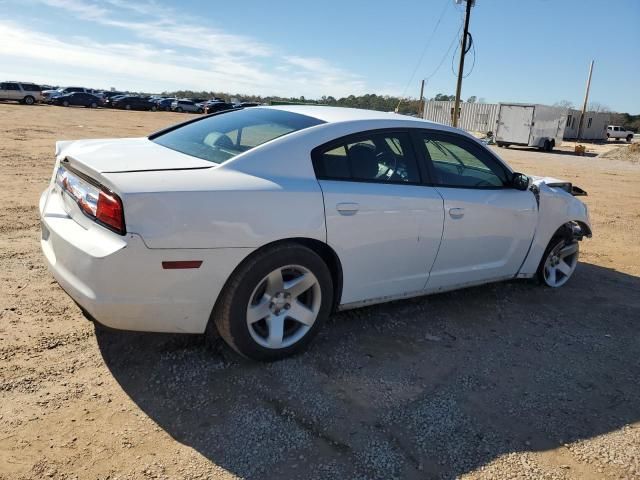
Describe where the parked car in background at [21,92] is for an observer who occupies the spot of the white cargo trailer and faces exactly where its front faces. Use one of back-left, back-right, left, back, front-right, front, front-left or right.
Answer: back-left

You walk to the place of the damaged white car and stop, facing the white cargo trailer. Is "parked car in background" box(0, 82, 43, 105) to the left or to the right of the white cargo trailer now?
left

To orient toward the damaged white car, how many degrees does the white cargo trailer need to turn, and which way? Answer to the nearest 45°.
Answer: approximately 135° to its right

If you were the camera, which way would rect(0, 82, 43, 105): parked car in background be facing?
facing to the left of the viewer

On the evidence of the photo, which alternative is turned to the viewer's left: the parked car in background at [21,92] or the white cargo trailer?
the parked car in background

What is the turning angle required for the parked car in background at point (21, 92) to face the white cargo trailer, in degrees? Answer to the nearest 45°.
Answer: approximately 135° to its left

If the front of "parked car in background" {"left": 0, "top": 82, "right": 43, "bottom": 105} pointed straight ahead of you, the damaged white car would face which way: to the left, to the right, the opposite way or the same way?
the opposite way

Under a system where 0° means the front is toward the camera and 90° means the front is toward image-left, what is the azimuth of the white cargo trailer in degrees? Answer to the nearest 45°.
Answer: approximately 225°

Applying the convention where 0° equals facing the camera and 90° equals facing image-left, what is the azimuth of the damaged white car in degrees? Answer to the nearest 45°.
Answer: approximately 225°

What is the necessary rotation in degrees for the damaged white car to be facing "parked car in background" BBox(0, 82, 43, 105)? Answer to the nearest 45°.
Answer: approximately 90° to its left

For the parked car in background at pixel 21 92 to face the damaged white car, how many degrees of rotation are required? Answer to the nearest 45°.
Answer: approximately 90° to its left

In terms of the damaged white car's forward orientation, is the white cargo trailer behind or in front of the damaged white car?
in front

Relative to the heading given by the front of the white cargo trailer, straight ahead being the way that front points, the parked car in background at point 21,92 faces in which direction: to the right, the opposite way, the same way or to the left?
the opposite way

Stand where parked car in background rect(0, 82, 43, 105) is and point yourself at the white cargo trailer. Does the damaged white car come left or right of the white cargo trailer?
right
